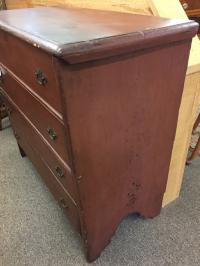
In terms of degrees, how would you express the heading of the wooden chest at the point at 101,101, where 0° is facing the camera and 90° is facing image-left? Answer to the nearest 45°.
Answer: approximately 45°

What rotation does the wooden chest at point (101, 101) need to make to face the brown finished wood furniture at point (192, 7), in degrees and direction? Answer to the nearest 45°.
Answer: approximately 180°
